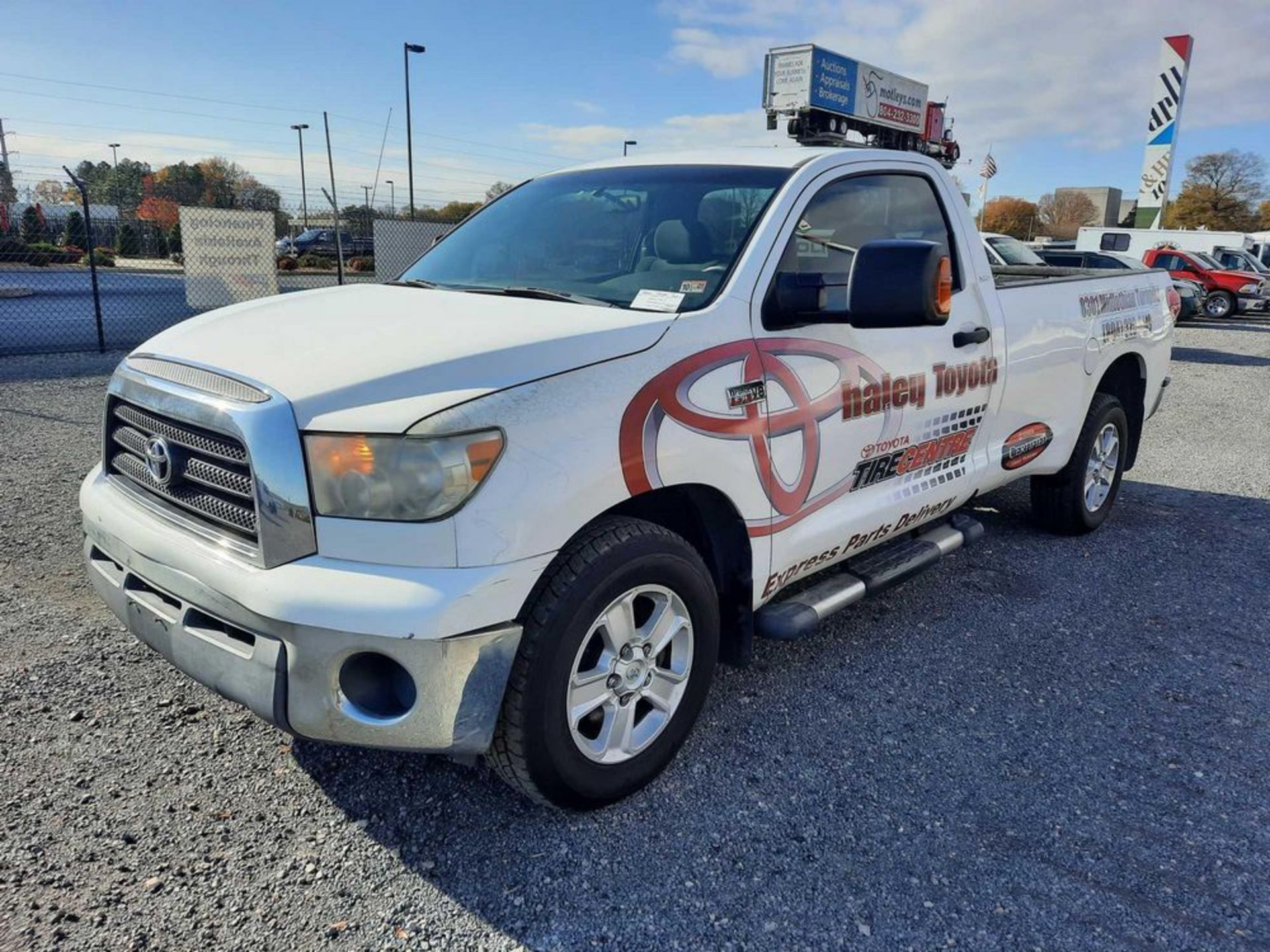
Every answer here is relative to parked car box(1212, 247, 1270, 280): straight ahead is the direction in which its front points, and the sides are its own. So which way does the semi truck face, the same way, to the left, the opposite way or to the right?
to the left

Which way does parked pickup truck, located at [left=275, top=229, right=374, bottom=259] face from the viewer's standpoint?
to the viewer's left

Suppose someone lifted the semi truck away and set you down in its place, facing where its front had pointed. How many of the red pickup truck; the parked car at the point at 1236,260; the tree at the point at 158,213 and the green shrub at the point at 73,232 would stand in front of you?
2

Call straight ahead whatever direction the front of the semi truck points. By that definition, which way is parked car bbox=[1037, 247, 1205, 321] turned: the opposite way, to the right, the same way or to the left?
to the right

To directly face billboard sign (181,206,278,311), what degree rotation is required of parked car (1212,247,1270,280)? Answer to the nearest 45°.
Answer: approximately 90° to its right

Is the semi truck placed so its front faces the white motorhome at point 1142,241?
yes

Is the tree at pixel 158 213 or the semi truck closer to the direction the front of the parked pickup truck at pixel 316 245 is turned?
the tree

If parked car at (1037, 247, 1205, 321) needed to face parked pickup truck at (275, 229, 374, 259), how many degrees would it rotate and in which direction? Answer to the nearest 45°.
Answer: approximately 135° to its right

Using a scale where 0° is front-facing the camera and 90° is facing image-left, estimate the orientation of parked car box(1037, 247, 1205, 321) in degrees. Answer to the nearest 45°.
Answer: approximately 315°

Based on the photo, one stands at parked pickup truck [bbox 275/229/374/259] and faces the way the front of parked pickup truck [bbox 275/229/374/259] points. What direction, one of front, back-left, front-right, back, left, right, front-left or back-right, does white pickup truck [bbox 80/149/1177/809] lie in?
left

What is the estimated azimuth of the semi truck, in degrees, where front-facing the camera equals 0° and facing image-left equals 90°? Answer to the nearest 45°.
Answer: approximately 225°
